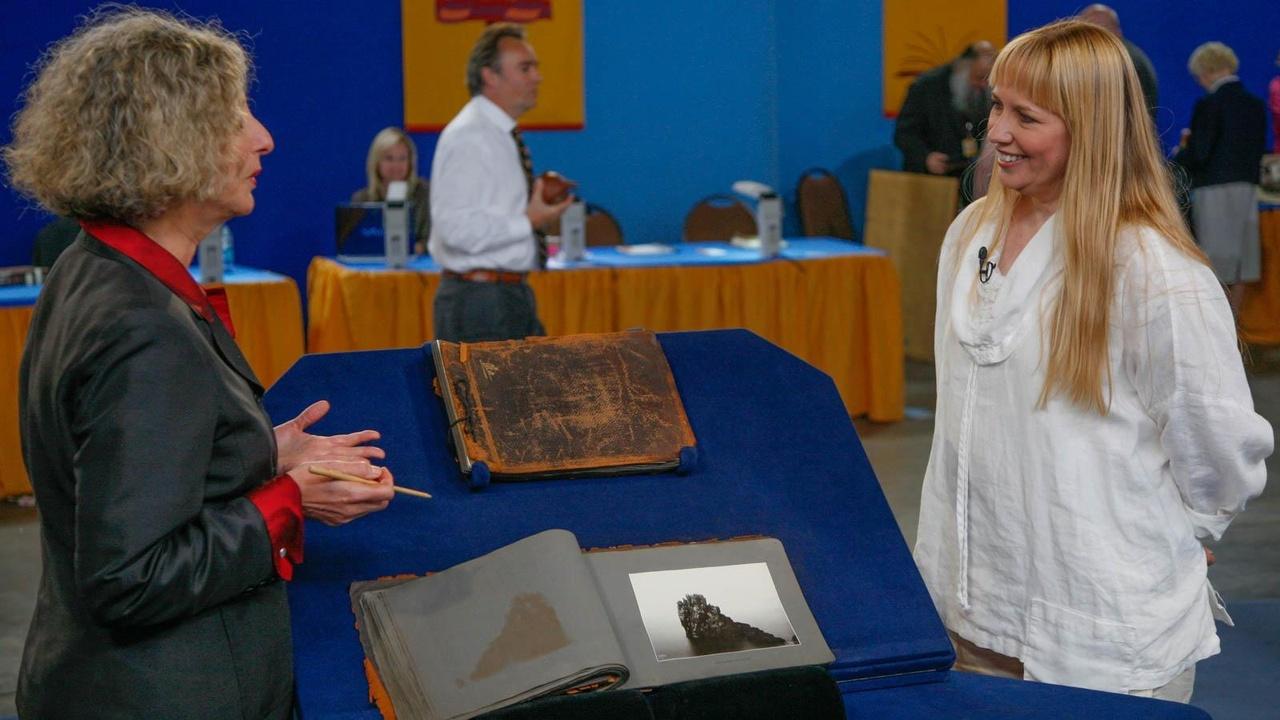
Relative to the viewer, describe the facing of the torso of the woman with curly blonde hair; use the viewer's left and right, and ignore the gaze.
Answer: facing to the right of the viewer

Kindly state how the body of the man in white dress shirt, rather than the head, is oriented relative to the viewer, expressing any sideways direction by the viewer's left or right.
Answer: facing to the right of the viewer

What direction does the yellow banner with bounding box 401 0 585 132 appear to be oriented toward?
toward the camera

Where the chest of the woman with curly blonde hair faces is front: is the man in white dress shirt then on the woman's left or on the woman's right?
on the woman's left

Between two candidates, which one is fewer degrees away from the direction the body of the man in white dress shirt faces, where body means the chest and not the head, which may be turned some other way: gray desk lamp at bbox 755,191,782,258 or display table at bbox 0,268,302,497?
the gray desk lamp

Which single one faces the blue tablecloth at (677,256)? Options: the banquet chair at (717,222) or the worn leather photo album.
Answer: the banquet chair

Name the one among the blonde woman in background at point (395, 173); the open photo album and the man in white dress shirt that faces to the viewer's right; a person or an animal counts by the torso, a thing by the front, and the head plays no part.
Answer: the man in white dress shirt

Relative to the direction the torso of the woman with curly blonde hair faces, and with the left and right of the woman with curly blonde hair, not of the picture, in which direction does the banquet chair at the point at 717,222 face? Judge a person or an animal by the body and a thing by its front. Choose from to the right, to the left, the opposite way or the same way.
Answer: to the right

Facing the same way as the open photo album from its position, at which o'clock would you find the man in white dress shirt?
The man in white dress shirt is roughly at 6 o'clock from the open photo album.

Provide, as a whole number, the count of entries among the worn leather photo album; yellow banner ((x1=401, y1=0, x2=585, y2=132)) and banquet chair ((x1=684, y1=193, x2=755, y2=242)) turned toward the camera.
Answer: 3

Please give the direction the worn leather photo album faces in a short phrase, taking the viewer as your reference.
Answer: facing the viewer

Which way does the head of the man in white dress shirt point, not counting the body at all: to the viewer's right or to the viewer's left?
to the viewer's right

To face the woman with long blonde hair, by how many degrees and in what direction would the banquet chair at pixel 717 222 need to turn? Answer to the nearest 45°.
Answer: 0° — it already faces them

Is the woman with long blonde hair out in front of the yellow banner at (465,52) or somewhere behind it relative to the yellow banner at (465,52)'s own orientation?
in front

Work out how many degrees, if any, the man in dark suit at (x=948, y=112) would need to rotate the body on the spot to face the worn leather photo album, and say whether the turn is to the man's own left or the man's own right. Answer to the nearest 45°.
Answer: approximately 45° to the man's own right

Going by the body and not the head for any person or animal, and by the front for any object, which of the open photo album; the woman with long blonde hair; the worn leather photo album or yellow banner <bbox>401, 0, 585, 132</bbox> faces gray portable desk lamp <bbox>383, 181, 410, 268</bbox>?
the yellow banner

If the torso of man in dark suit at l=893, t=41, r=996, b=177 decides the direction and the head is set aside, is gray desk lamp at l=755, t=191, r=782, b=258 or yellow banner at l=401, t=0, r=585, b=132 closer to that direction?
the gray desk lamp

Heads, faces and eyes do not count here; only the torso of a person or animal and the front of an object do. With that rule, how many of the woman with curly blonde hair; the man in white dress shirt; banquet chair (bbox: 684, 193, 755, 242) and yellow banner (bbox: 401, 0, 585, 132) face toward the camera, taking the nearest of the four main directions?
2

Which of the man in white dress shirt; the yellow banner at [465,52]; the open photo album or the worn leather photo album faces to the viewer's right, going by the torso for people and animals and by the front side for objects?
the man in white dress shirt

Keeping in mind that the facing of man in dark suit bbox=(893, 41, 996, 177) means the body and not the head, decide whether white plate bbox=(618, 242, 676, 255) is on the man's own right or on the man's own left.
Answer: on the man's own right
